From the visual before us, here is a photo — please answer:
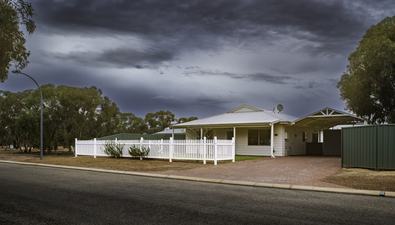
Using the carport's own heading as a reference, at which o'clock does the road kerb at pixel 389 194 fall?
The road kerb is roughly at 12 o'clock from the carport.

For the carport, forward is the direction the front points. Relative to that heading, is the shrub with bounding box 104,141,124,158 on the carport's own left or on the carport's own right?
on the carport's own right

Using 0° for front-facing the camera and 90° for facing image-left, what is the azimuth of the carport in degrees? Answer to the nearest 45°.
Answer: approximately 0°

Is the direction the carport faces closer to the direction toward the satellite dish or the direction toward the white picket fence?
the white picket fence

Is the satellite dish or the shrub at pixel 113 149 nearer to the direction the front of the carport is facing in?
the shrub
